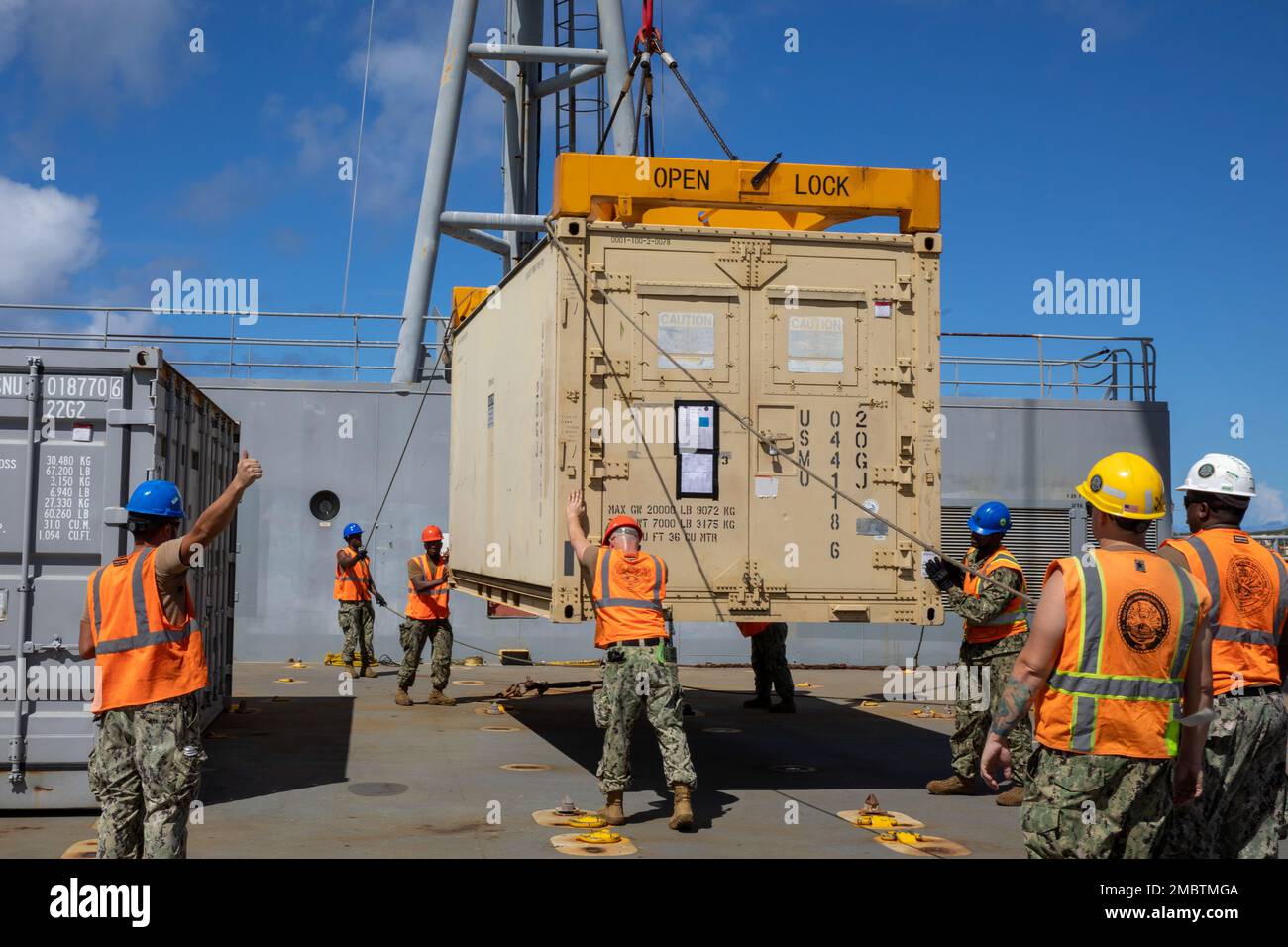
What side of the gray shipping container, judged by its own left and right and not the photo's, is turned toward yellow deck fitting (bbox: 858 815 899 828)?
left

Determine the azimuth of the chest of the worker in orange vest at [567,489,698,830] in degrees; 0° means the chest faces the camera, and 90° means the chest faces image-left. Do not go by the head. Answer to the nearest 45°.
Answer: approximately 180°

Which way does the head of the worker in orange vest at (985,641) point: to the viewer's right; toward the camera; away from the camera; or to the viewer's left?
to the viewer's left

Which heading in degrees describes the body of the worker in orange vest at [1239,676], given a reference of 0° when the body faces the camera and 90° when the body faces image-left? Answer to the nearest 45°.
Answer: approximately 135°

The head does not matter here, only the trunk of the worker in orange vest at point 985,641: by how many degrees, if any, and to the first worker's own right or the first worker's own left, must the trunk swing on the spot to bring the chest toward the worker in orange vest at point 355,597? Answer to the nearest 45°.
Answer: approximately 45° to the first worker's own right

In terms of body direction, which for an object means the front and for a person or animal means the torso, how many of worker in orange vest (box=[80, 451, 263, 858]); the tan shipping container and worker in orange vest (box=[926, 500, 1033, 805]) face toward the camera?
1

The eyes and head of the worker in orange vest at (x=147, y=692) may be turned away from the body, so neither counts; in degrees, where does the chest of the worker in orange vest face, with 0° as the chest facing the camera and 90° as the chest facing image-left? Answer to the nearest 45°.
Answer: approximately 225°

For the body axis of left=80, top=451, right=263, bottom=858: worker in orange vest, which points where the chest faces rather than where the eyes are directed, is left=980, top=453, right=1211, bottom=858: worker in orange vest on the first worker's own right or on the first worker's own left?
on the first worker's own right

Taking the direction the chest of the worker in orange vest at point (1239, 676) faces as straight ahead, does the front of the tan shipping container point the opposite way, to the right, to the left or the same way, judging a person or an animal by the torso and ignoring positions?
the opposite way
